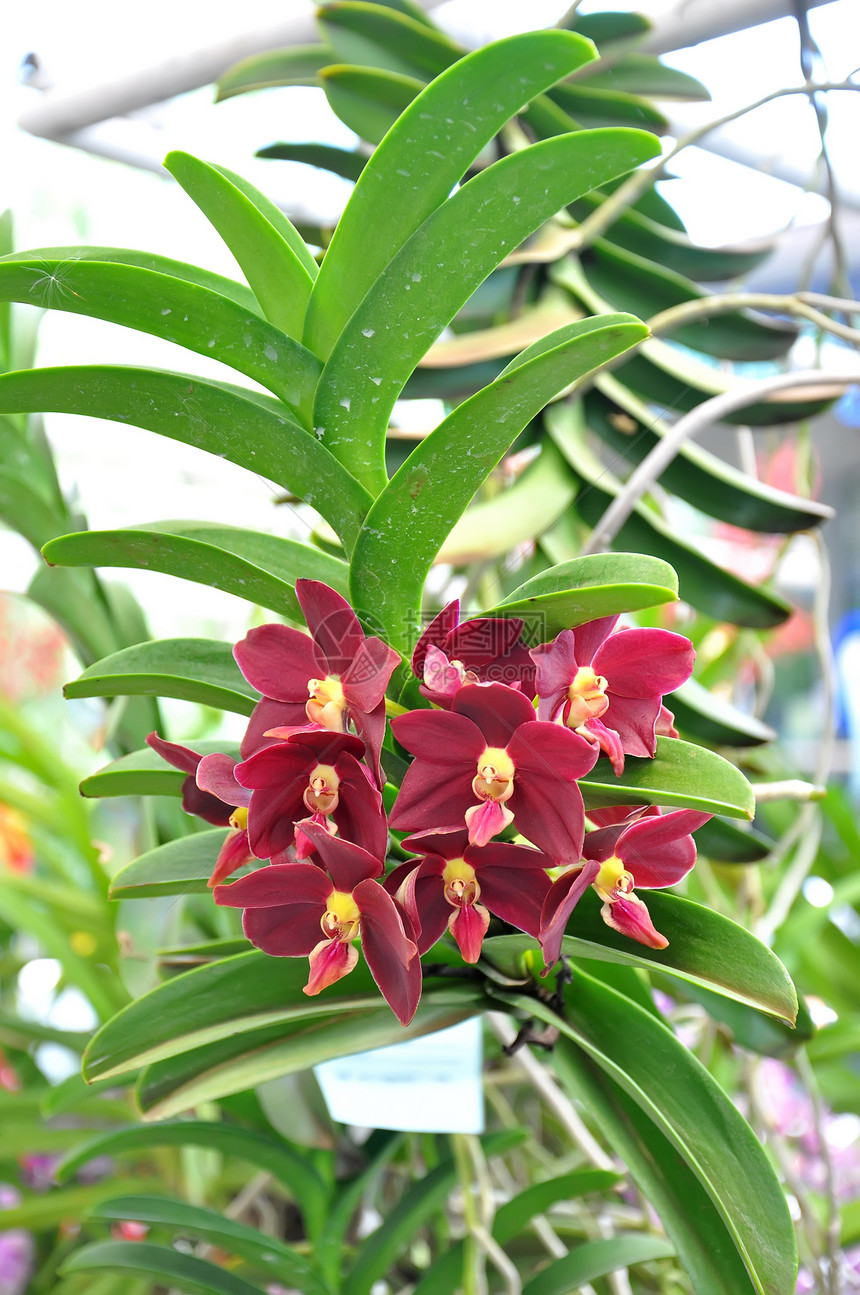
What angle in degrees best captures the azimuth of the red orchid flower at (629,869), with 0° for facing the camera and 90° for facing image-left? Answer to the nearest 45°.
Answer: approximately 315°

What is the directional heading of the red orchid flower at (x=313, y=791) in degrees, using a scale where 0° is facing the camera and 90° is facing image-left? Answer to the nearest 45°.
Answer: approximately 0°

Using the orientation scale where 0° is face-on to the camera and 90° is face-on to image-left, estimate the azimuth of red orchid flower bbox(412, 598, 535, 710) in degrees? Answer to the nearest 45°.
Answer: approximately 45°
